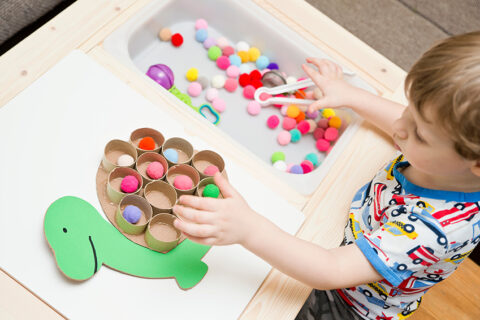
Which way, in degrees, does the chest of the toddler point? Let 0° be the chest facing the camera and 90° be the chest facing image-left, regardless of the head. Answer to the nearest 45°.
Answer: approximately 90°
